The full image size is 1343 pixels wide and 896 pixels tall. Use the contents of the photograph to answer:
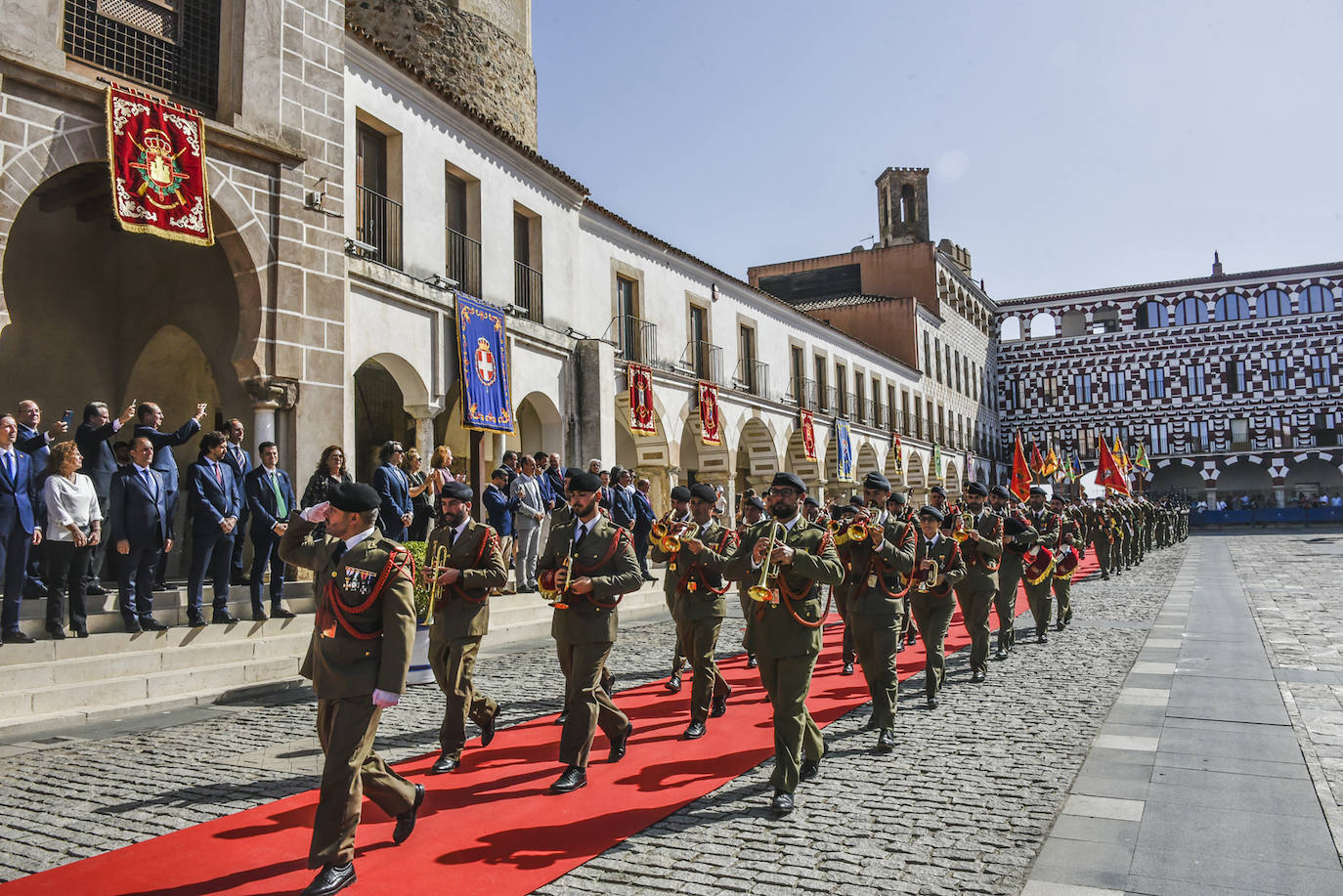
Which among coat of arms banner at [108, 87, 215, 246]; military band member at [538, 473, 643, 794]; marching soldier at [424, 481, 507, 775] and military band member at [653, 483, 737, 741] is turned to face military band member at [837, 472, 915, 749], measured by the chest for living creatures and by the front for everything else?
the coat of arms banner

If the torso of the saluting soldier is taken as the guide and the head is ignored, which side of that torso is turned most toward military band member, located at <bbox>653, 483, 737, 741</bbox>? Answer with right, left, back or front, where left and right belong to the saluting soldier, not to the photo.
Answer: back

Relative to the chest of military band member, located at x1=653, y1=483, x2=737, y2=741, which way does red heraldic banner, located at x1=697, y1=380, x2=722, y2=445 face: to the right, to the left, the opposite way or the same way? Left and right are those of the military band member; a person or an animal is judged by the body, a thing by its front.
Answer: to the left

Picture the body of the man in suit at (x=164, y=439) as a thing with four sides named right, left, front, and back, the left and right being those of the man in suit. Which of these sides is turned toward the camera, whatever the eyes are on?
right

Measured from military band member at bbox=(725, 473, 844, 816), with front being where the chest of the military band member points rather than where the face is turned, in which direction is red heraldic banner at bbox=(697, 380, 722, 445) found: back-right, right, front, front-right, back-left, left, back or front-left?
back-right

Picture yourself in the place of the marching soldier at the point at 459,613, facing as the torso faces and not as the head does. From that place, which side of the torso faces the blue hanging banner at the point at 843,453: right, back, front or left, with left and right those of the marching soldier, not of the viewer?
back

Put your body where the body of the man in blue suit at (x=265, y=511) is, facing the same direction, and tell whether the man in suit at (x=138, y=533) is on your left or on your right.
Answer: on your right

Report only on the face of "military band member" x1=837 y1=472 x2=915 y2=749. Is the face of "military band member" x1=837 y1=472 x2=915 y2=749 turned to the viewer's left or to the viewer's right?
to the viewer's left

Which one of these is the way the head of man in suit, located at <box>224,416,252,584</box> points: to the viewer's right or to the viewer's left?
to the viewer's right

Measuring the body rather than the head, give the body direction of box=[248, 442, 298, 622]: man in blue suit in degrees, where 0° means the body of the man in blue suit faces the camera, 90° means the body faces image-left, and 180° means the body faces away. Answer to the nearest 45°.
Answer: approximately 315°

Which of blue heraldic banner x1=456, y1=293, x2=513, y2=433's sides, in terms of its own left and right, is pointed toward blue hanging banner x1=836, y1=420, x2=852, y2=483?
left
